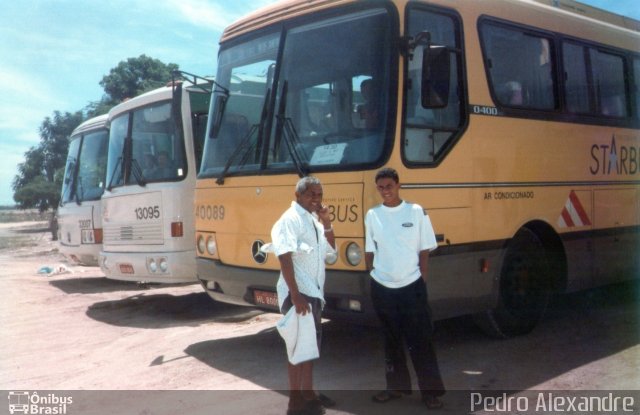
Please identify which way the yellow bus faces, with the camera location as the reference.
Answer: facing the viewer and to the left of the viewer

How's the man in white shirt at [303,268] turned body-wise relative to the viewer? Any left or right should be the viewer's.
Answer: facing the viewer and to the right of the viewer

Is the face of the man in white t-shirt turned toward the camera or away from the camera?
toward the camera

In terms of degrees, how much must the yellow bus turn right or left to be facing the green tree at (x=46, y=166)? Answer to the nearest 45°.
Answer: approximately 90° to its right

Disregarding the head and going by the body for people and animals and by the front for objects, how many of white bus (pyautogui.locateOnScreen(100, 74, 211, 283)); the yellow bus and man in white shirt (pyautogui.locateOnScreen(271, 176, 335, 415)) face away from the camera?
0

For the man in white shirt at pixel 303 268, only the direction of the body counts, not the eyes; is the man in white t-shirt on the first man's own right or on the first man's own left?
on the first man's own left

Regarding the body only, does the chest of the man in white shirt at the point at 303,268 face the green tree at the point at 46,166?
no

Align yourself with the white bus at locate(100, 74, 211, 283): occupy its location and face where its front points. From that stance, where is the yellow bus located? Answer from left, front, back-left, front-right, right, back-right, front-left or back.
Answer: left

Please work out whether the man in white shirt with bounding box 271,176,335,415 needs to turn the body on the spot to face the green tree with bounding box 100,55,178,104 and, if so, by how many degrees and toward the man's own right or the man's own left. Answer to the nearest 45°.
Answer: approximately 135° to the man's own left

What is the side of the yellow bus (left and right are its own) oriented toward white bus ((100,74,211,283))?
right

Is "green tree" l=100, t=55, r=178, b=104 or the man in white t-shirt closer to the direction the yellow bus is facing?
the man in white t-shirt

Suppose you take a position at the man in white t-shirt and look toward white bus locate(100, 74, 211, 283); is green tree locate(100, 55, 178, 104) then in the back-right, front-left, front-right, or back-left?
front-right

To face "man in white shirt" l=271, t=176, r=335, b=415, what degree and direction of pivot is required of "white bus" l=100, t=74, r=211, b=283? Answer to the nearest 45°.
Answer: approximately 45° to its left

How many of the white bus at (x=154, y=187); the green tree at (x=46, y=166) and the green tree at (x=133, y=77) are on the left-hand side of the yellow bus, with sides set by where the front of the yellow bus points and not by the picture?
0

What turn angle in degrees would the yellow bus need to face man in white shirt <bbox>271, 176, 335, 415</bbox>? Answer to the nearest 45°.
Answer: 0° — it already faces them

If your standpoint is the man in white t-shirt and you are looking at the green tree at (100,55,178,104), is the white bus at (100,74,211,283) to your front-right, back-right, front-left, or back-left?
front-left

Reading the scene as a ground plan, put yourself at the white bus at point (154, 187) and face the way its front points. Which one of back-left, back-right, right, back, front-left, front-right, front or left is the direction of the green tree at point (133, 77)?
back-right
